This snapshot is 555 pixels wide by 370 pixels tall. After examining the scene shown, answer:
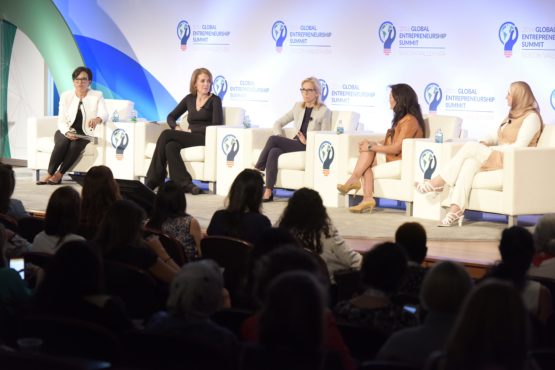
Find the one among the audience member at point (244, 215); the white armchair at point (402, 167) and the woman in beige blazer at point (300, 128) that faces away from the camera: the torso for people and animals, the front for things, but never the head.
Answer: the audience member

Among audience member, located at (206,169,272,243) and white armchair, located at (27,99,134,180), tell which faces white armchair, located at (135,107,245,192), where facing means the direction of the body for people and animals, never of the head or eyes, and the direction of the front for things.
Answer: the audience member

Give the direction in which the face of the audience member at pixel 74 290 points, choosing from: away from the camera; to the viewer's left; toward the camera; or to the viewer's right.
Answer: away from the camera

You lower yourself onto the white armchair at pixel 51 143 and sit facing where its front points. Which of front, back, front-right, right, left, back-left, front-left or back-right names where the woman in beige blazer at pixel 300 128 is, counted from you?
left

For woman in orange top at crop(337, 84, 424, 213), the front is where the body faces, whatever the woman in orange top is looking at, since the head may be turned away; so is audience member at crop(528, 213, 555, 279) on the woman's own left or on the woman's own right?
on the woman's own left

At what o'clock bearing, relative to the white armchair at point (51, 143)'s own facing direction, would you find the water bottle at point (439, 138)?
The water bottle is roughly at 9 o'clock from the white armchair.

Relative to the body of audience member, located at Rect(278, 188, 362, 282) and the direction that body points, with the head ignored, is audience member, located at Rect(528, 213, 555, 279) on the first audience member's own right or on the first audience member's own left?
on the first audience member's own right

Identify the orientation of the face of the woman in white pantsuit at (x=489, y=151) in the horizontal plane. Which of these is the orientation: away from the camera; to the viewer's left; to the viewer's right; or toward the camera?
to the viewer's left

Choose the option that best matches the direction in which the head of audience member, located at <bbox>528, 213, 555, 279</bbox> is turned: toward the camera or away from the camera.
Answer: away from the camera

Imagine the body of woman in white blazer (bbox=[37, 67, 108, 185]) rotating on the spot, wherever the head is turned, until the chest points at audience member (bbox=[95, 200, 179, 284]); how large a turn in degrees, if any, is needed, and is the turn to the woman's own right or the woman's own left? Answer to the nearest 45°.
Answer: approximately 45° to the woman's own left

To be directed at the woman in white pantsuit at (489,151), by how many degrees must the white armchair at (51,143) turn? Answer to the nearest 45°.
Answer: approximately 90° to its left

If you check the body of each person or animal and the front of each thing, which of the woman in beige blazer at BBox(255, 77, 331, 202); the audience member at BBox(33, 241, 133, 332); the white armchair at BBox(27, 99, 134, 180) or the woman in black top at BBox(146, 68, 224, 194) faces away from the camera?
the audience member

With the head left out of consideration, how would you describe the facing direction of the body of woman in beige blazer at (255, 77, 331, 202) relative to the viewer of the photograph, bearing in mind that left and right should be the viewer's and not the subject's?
facing the viewer and to the left of the viewer
